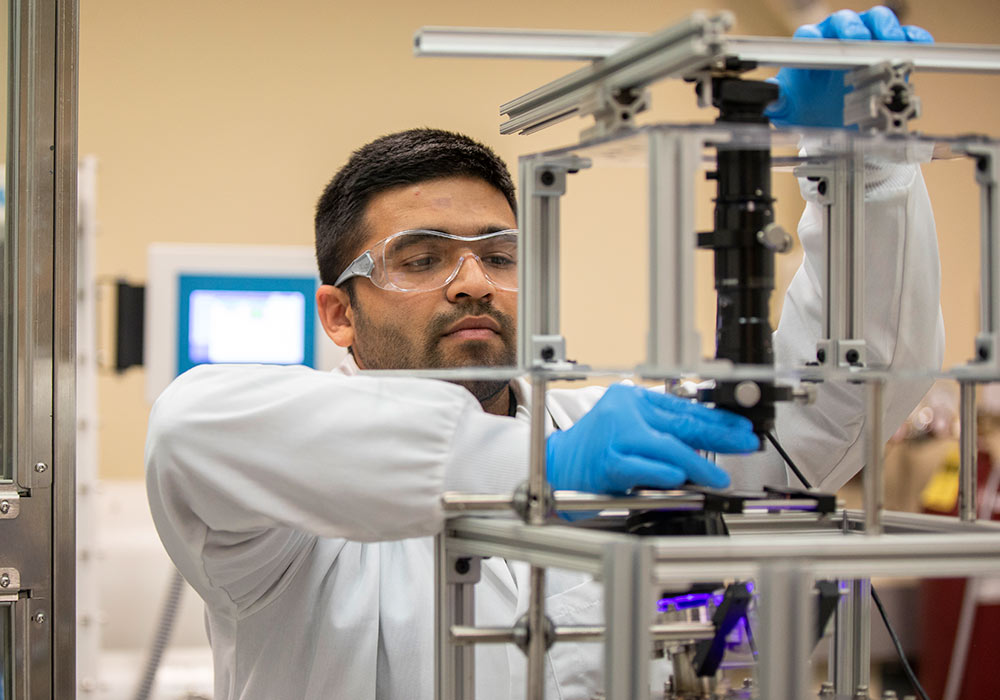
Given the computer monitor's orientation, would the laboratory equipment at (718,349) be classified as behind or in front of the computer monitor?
in front

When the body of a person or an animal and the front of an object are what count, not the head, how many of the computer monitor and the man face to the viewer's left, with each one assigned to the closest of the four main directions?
0

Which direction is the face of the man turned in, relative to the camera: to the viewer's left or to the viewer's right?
to the viewer's right

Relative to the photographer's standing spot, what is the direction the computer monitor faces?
facing the viewer

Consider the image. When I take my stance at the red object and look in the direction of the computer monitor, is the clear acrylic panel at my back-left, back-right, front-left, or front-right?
front-left

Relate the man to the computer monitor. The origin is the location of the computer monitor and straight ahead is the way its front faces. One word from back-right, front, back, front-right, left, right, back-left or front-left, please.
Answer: front

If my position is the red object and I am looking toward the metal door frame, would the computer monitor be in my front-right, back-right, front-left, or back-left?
front-right

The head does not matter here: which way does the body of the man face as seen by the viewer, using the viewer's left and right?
facing the viewer and to the right of the viewer

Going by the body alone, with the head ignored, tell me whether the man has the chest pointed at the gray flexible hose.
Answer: no

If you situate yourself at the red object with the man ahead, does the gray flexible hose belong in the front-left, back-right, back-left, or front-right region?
front-right

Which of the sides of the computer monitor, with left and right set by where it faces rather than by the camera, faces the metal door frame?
front
